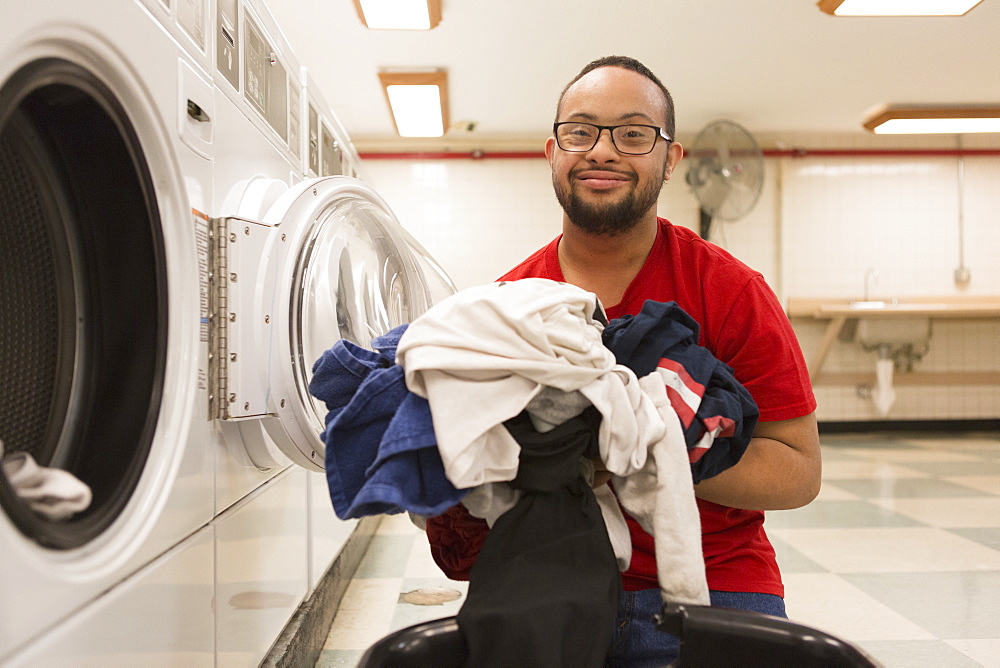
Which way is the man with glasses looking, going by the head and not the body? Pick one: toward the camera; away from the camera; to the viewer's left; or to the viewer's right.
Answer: toward the camera

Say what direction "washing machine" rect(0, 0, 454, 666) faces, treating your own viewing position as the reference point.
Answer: facing the viewer and to the right of the viewer

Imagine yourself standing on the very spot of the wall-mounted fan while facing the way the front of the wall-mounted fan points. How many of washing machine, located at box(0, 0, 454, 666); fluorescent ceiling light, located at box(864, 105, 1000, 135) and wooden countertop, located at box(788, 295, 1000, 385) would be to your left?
2

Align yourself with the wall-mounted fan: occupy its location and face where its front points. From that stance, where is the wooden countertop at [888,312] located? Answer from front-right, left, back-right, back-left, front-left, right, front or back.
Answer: left

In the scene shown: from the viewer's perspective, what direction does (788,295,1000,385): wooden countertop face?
toward the camera

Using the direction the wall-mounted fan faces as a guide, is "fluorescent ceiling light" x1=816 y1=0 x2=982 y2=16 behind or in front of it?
in front

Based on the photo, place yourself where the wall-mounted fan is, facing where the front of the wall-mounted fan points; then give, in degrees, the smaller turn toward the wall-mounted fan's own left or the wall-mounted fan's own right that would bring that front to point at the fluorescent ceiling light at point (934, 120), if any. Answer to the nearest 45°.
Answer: approximately 90° to the wall-mounted fan's own left

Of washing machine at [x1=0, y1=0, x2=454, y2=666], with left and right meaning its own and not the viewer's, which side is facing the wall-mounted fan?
left

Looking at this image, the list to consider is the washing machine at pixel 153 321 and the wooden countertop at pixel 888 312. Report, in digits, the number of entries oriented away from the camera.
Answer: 0

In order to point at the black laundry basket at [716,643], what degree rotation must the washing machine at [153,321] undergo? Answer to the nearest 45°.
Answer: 0° — it already faces it

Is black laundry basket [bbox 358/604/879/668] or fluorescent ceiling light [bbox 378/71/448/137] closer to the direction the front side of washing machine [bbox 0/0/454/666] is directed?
the black laundry basket

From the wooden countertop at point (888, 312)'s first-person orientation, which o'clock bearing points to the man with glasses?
The man with glasses is roughly at 12 o'clock from the wooden countertop.
